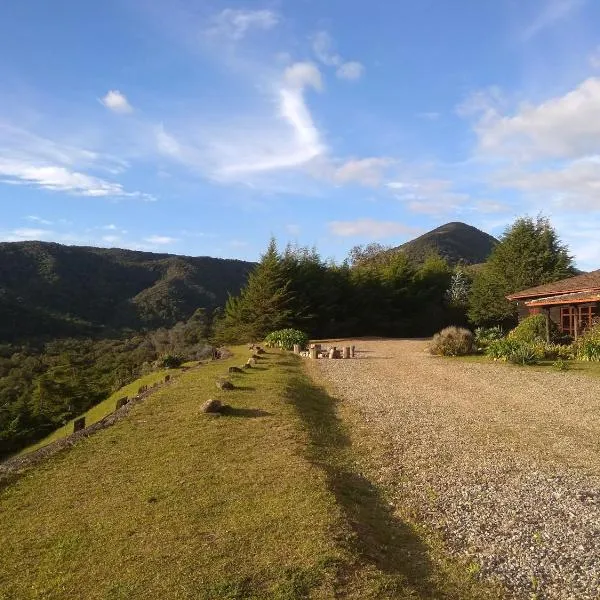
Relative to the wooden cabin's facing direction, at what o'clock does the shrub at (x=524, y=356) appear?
The shrub is roughly at 11 o'clock from the wooden cabin.

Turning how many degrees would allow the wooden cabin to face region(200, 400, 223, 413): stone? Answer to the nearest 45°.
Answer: approximately 45° to its left

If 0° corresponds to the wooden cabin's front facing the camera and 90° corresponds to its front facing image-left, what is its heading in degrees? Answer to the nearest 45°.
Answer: approximately 45°

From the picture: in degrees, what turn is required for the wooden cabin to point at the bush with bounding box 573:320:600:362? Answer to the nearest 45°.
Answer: approximately 45° to its left

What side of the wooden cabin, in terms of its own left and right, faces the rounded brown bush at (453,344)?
front

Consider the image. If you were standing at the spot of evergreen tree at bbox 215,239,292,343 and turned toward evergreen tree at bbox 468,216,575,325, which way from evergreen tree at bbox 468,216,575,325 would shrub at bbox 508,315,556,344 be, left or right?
right

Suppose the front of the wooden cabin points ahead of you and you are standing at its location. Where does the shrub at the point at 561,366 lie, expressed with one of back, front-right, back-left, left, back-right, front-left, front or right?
front-left

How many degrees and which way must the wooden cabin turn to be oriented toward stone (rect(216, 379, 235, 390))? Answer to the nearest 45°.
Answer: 0° — it already faces it
